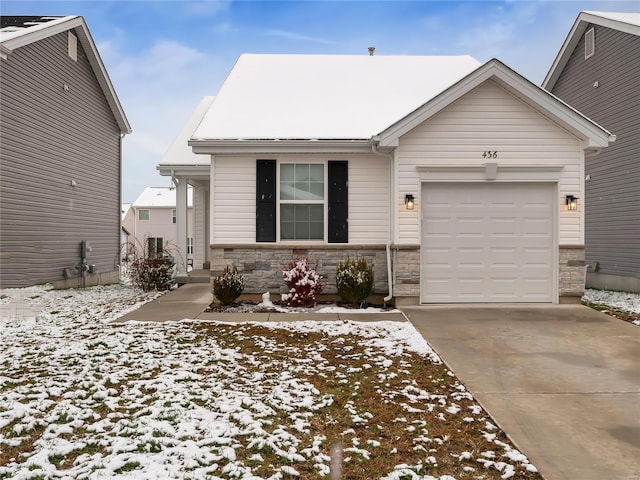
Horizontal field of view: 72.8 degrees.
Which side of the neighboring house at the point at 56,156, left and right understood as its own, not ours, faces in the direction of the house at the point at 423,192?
left

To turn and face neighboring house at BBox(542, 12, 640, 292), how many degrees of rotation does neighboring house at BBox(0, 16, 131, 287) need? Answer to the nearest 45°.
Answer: approximately 90° to its left

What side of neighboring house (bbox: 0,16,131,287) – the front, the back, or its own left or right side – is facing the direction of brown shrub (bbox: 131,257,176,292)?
left

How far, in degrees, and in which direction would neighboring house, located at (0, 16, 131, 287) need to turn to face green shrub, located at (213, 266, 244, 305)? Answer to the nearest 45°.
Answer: approximately 90° to its left

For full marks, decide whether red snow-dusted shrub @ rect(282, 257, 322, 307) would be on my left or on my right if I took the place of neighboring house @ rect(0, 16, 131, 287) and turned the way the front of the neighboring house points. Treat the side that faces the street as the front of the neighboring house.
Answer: on my left

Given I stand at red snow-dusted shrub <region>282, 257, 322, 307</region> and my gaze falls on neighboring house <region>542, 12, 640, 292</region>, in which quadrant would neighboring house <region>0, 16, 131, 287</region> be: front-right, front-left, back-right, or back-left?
back-left

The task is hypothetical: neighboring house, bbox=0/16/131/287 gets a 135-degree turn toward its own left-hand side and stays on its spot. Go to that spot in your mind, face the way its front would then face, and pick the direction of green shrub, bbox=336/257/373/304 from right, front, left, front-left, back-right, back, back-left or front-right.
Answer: front-right

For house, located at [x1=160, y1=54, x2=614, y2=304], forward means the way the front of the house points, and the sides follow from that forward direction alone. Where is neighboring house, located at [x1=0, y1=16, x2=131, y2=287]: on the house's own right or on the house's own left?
on the house's own right

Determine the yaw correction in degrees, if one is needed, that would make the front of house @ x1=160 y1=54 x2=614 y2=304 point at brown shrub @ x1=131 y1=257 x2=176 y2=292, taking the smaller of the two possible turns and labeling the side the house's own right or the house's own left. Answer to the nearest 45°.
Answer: approximately 90° to the house's own right

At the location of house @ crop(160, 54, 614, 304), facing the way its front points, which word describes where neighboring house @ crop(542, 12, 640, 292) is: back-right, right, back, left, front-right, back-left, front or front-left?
back-left

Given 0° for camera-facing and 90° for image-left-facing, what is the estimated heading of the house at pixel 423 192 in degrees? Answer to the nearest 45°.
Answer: approximately 0°
